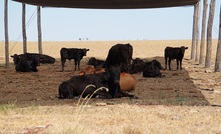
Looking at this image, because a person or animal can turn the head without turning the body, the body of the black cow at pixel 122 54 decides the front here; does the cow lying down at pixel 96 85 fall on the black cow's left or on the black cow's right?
on the black cow's left

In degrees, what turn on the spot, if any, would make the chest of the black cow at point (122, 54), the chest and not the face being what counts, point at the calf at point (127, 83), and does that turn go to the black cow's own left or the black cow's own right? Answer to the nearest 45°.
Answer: approximately 135° to the black cow's own left
